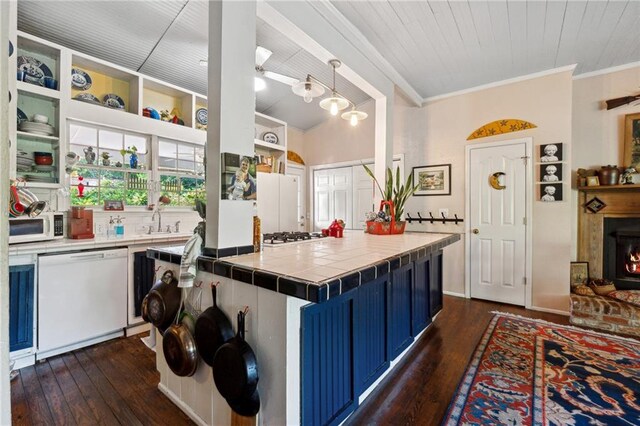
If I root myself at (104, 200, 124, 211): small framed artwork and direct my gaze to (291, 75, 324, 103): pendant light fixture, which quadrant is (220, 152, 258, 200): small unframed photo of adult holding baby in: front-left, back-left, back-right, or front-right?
front-right

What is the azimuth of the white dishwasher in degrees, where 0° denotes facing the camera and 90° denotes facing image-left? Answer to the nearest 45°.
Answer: approximately 315°

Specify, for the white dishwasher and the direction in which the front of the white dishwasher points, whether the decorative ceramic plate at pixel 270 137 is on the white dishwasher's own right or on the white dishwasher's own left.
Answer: on the white dishwasher's own left
